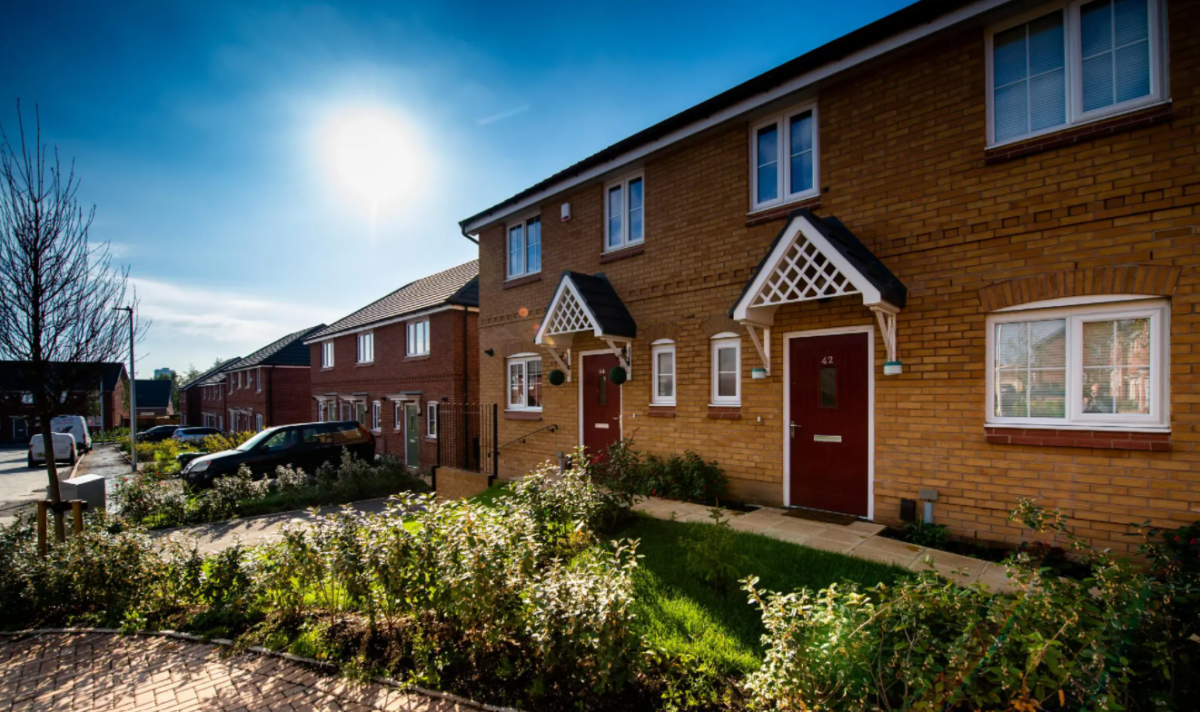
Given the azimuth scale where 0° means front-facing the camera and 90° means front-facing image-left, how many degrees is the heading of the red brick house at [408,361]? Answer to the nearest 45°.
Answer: approximately 45°

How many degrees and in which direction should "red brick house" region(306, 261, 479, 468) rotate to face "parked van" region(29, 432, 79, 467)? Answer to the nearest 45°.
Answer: approximately 90° to its right

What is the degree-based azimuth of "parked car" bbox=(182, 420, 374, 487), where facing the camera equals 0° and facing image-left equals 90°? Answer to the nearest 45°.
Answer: approximately 45°

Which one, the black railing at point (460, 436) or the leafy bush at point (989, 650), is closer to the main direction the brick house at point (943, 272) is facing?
the leafy bush

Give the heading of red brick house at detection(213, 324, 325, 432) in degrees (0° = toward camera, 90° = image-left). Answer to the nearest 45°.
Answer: approximately 45°
